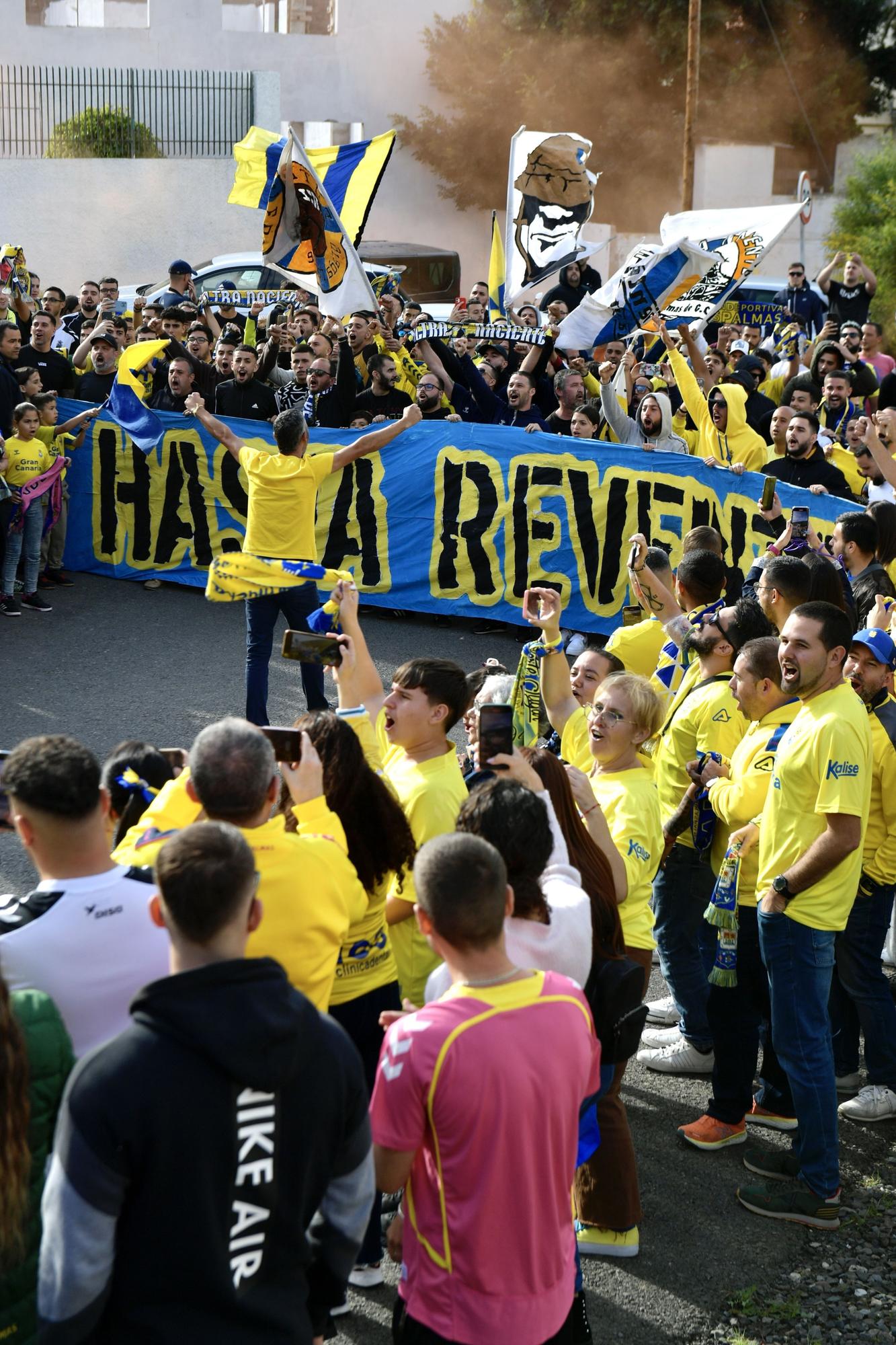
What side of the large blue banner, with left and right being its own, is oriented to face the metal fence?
back

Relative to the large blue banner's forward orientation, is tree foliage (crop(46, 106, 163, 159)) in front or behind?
behind

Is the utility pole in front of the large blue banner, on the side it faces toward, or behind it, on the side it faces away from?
behind

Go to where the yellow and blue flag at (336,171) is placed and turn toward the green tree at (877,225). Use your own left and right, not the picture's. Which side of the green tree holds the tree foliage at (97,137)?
left

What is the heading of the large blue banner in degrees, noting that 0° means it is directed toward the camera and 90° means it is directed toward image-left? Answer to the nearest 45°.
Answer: approximately 0°

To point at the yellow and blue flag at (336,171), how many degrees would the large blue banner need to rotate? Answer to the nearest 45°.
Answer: approximately 180°
